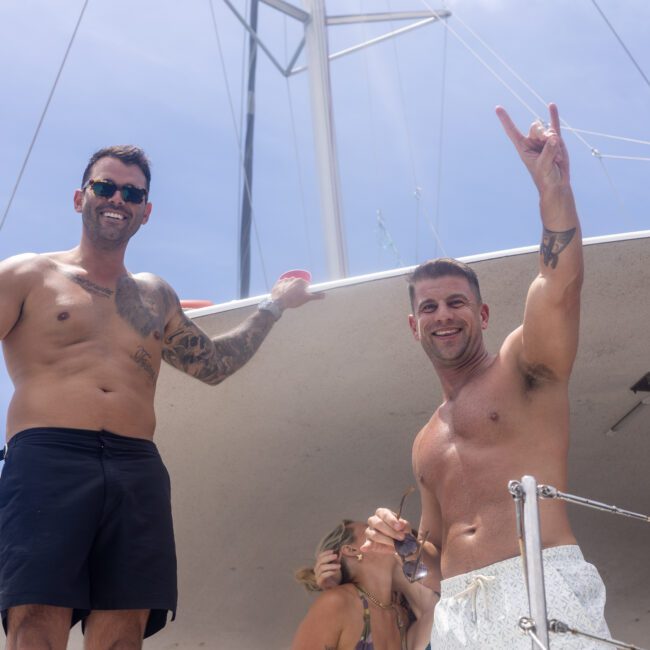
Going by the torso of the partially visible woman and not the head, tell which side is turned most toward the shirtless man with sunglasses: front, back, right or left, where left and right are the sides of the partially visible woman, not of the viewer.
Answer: right

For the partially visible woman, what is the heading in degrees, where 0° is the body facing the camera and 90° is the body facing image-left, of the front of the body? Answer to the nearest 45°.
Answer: approximately 315°

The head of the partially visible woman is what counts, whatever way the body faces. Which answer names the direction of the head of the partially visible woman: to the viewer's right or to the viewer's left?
to the viewer's right
